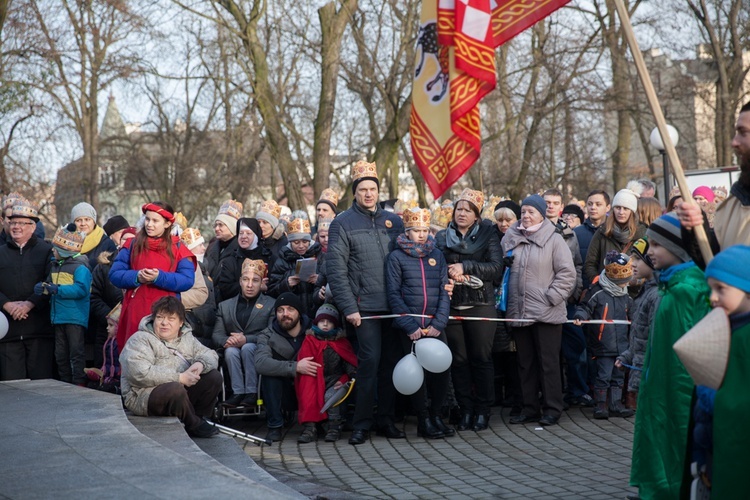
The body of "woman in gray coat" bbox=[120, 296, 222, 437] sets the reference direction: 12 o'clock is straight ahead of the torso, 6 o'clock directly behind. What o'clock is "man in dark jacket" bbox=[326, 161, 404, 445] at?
The man in dark jacket is roughly at 10 o'clock from the woman in gray coat.

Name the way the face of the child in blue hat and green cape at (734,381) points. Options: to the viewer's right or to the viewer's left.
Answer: to the viewer's left

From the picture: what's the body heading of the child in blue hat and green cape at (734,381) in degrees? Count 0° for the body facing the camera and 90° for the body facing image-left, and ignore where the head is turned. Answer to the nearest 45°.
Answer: approximately 90°

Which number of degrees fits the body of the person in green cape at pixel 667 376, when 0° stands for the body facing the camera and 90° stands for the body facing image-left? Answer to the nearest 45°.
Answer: approximately 90°

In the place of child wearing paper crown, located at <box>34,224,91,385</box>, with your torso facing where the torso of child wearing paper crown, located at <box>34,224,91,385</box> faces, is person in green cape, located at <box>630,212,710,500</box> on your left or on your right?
on your left

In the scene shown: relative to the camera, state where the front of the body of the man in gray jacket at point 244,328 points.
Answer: toward the camera

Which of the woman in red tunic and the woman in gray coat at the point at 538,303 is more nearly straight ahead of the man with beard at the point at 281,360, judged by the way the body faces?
the woman in gray coat

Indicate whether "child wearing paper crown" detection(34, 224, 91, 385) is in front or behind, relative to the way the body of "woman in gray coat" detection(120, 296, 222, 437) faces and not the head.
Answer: behind

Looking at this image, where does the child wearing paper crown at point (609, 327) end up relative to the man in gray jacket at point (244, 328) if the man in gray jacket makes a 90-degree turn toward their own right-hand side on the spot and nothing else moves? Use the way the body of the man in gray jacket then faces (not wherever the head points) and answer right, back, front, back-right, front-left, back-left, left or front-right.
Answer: back

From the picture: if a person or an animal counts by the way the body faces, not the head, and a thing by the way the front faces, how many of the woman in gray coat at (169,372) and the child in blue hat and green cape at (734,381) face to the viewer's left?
1

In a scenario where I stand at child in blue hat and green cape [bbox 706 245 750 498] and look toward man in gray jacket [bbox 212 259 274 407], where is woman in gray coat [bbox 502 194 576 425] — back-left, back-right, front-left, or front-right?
front-right
